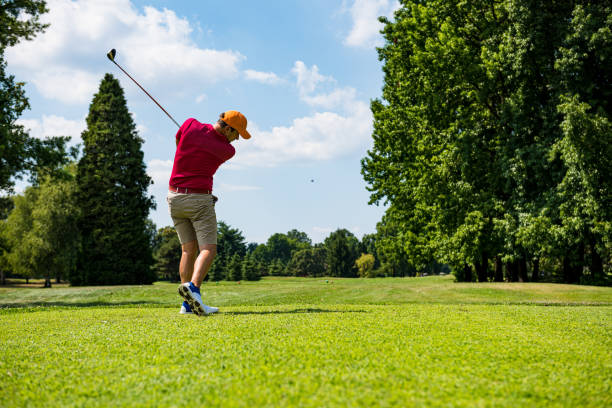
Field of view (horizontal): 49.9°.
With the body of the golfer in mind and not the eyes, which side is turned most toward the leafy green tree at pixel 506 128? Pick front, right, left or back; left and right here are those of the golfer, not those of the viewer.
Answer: front

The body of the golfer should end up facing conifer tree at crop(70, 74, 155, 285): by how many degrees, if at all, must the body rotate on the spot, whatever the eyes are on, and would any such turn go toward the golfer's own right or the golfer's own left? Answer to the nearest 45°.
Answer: approximately 45° to the golfer's own left

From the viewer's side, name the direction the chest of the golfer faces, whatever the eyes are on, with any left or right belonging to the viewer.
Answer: facing away from the viewer and to the right of the viewer

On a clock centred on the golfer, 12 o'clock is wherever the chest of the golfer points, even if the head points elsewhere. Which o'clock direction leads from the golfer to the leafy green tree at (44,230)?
The leafy green tree is roughly at 10 o'clock from the golfer.
